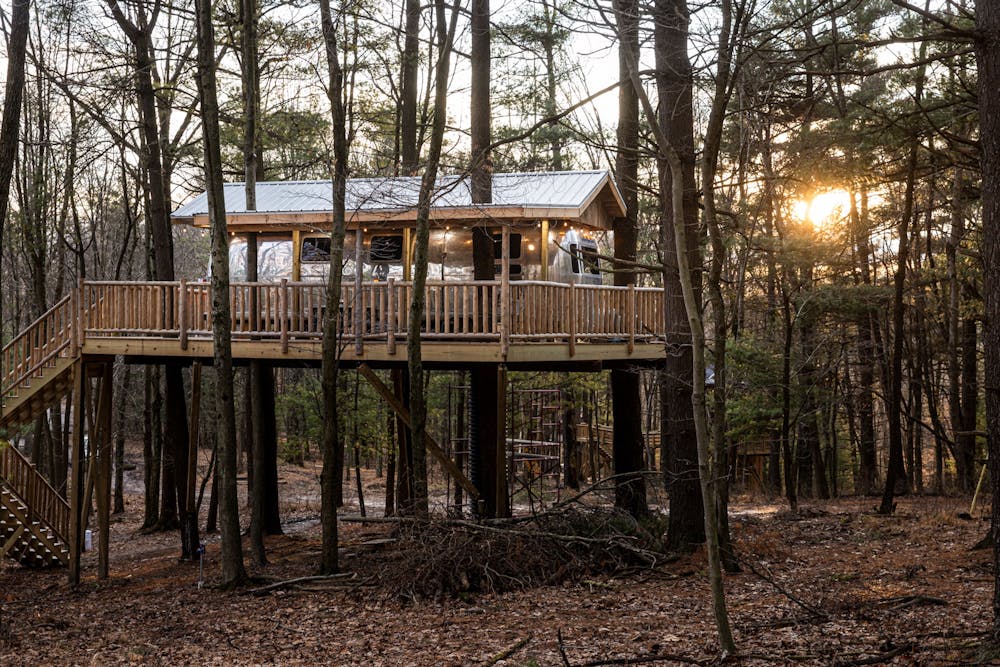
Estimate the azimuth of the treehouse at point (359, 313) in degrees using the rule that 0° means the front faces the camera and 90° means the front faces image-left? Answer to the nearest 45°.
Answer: approximately 0°

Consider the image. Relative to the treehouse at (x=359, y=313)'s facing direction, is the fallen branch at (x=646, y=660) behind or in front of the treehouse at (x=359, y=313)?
in front

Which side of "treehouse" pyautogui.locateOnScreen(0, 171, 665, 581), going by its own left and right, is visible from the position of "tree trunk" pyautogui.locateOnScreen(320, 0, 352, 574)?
front

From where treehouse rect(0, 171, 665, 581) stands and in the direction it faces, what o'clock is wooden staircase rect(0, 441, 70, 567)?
The wooden staircase is roughly at 4 o'clock from the treehouse.

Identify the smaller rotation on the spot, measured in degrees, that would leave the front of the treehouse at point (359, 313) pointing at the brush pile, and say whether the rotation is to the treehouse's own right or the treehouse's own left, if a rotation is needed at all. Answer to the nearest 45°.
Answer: approximately 45° to the treehouse's own left

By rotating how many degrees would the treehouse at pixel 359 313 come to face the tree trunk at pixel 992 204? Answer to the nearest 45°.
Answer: approximately 45° to its left

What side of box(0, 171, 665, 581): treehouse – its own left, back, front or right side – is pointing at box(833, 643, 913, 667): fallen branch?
front

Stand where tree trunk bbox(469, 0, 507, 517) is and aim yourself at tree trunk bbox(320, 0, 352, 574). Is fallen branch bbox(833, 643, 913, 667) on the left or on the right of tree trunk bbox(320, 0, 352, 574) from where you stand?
left

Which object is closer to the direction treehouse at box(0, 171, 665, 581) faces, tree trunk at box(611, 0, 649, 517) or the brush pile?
the brush pile

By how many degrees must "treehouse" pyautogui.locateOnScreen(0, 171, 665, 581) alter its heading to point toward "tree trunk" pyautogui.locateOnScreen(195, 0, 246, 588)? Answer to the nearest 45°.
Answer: approximately 45° to its right

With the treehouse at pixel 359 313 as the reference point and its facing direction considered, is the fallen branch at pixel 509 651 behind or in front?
in front
